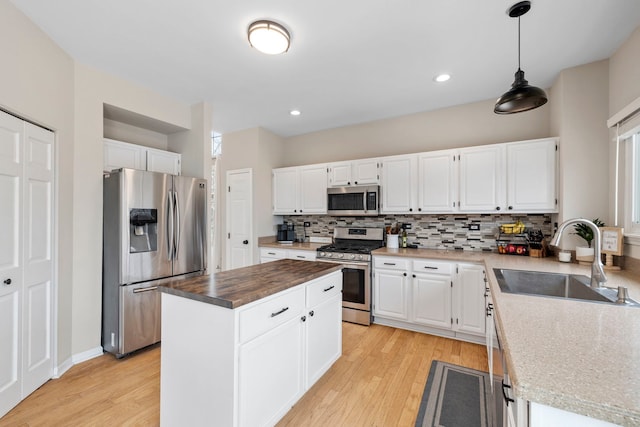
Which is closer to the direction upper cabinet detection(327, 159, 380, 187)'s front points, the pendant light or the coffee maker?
the pendant light

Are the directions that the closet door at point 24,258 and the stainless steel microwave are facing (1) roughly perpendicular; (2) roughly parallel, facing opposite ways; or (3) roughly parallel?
roughly perpendicular

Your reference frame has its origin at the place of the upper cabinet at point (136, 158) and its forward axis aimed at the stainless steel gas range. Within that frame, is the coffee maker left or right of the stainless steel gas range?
left

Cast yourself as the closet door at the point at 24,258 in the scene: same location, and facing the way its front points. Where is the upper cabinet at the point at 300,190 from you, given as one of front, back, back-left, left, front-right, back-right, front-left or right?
front-left

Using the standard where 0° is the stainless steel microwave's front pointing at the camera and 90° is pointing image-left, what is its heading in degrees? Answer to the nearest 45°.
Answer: approximately 0°

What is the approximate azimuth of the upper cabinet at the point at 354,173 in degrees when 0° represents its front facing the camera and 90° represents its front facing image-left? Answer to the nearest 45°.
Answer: approximately 0°

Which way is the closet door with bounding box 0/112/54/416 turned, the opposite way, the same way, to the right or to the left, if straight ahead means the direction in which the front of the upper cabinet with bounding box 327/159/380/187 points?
to the left

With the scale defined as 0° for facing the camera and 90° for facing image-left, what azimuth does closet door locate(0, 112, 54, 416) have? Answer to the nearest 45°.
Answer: approximately 315°

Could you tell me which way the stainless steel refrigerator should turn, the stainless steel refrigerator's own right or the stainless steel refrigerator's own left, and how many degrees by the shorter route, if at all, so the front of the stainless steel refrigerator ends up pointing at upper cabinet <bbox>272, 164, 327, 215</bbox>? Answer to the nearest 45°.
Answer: approximately 45° to the stainless steel refrigerator's own left
